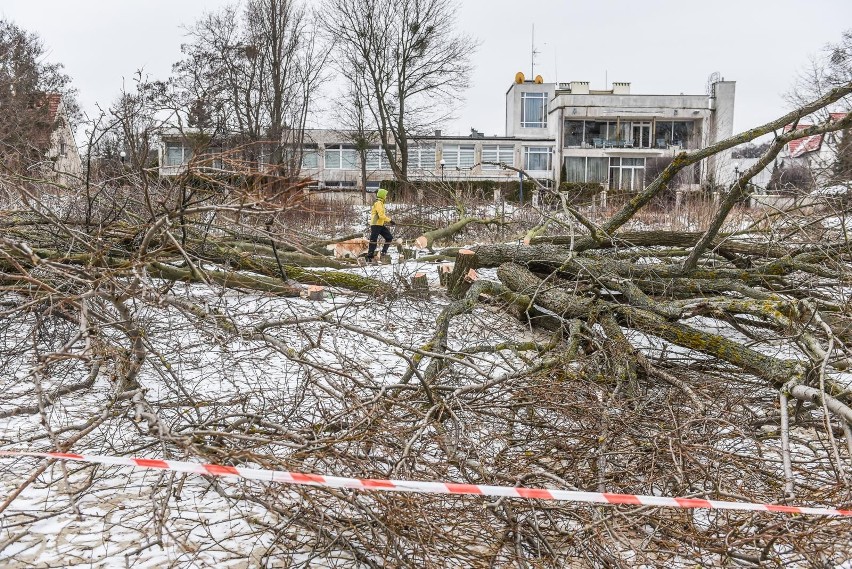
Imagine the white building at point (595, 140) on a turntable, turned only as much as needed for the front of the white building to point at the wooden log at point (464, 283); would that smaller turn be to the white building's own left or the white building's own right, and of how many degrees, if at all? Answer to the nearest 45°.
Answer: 0° — it already faces it

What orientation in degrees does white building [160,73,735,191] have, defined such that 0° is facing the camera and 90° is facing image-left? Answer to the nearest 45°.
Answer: approximately 0°

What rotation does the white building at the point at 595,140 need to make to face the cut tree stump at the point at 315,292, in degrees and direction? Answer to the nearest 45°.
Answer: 0° — it already faces it

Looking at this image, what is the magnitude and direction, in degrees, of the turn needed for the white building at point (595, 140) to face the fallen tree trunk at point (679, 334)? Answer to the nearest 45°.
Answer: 0° — it already faces it

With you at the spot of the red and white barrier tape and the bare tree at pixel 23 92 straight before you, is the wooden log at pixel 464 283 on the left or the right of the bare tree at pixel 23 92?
right
